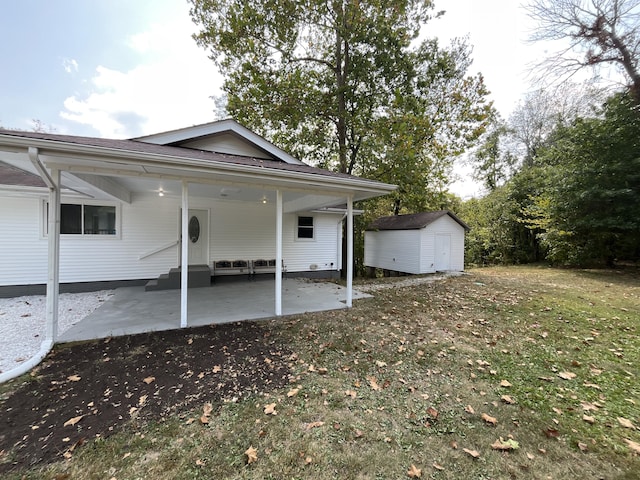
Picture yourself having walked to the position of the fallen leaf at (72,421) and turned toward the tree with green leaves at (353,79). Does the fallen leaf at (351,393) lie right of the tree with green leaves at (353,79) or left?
right

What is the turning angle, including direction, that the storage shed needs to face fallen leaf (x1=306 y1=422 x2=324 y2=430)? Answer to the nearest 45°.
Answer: approximately 45° to its right

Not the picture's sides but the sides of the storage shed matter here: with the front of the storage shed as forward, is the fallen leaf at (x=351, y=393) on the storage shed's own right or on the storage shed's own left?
on the storage shed's own right

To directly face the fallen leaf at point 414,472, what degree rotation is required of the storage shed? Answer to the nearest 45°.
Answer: approximately 45° to its right

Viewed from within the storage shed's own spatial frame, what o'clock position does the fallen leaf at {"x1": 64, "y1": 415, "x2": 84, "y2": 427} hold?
The fallen leaf is roughly at 2 o'clock from the storage shed.

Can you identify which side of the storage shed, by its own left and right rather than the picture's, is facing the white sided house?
right

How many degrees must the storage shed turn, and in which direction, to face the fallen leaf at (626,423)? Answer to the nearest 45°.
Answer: approximately 45° to its right

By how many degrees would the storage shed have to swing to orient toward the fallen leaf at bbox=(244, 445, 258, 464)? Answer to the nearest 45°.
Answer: approximately 45° to its right

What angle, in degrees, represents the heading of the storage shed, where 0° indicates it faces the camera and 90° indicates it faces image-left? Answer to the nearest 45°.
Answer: approximately 315°
